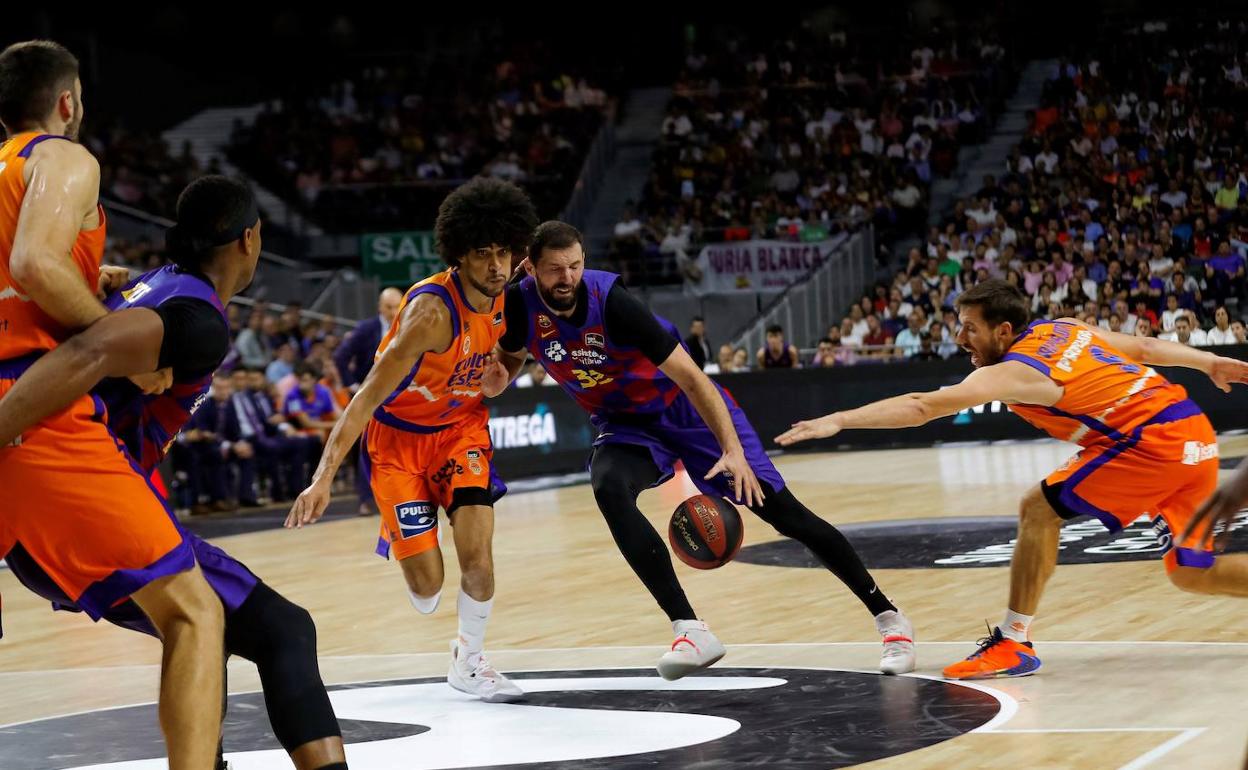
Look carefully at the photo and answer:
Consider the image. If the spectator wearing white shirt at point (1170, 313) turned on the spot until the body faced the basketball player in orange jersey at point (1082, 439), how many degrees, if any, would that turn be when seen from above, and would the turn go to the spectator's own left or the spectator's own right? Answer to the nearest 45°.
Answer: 0° — they already face them

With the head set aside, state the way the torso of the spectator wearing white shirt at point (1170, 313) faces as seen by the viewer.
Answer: toward the camera

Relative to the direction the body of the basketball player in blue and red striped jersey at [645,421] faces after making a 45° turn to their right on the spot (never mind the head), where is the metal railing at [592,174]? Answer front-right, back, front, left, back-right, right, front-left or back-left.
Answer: back-right

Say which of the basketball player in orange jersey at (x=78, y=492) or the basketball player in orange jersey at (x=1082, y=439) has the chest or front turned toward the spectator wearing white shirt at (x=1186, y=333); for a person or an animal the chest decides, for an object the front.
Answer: the basketball player in orange jersey at (x=78, y=492)

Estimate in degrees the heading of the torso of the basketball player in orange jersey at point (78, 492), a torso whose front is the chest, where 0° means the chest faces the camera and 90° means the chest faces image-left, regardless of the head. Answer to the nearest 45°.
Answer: approximately 225°

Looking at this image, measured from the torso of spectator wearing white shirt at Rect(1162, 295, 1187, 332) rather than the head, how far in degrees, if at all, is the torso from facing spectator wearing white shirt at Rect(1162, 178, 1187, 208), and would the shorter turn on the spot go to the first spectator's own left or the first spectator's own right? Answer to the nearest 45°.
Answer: approximately 180°

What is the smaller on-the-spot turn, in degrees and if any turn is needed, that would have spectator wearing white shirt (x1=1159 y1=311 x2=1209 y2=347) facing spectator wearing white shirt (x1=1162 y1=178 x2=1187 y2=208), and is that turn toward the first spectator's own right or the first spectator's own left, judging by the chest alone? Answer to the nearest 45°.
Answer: approximately 180°

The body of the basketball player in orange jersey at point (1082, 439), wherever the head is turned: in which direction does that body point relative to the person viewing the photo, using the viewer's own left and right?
facing to the left of the viewer

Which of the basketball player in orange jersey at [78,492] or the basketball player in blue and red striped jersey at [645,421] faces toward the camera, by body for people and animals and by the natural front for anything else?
the basketball player in blue and red striped jersey

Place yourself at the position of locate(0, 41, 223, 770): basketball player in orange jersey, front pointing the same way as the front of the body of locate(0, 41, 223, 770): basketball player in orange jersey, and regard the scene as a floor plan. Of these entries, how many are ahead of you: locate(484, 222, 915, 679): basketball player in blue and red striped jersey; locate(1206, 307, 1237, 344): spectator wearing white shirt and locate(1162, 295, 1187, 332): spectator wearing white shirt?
3

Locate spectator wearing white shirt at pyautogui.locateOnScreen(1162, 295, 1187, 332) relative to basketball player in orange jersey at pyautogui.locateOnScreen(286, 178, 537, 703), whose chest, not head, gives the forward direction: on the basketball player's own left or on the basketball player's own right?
on the basketball player's own left

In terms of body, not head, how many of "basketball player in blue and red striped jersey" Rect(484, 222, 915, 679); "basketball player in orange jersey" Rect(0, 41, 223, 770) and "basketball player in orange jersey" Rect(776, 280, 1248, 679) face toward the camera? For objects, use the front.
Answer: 1

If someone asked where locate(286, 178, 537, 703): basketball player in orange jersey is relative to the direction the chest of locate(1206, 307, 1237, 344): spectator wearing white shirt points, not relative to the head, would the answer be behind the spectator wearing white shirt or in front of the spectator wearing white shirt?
in front

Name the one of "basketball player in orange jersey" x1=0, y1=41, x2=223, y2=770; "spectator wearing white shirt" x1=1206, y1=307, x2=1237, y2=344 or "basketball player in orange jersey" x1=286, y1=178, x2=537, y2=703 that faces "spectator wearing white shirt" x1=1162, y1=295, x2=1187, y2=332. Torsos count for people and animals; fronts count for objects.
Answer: "basketball player in orange jersey" x1=0, y1=41, x2=223, y2=770

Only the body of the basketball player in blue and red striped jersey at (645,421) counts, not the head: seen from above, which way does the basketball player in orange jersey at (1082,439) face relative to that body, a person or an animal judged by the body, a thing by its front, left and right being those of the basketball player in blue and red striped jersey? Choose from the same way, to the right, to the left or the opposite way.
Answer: to the right

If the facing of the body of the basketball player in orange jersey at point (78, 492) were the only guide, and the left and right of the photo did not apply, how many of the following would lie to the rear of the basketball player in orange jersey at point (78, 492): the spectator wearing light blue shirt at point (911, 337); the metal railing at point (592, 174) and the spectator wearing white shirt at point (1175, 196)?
0

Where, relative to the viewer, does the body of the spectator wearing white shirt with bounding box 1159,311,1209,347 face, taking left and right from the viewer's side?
facing the viewer

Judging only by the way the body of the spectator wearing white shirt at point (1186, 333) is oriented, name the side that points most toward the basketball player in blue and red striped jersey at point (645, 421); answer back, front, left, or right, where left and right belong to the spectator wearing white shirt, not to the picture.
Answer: front

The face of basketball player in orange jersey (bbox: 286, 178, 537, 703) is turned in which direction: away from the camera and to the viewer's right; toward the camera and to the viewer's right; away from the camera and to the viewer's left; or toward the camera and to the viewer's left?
toward the camera and to the viewer's right

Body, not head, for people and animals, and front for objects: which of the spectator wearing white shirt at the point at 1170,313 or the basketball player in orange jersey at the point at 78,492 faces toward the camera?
the spectator wearing white shirt

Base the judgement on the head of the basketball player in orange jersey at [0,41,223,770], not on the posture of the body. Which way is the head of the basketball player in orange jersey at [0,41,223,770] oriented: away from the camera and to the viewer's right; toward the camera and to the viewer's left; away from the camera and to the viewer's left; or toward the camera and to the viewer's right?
away from the camera and to the viewer's right

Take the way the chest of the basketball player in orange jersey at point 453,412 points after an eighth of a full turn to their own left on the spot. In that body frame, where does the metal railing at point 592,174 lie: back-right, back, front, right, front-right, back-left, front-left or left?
left
